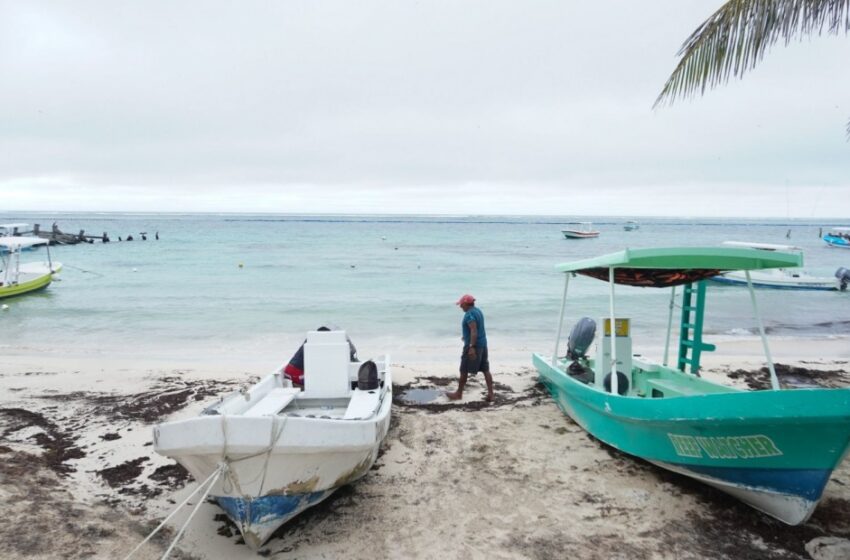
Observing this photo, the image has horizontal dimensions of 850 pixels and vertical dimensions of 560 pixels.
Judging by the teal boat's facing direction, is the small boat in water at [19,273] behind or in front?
behind

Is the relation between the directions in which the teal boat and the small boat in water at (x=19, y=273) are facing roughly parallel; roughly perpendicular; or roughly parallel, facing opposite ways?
roughly perpendicular

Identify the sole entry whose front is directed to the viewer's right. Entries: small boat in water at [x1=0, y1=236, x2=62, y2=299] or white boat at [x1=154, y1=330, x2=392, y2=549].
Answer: the small boat in water

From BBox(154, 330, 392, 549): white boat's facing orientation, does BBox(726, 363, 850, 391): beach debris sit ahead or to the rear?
to the rear

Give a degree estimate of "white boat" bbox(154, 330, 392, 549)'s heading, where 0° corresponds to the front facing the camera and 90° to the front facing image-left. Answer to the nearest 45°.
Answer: approximately 45°

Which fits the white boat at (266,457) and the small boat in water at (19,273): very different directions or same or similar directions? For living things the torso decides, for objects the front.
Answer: very different directions

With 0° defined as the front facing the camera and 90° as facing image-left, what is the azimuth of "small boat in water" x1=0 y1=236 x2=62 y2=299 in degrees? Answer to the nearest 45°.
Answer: approximately 270°

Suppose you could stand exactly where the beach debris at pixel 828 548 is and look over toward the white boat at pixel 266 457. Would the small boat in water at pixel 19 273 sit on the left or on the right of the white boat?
right
